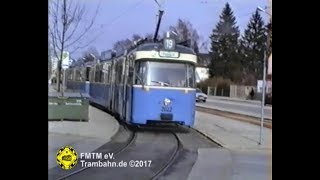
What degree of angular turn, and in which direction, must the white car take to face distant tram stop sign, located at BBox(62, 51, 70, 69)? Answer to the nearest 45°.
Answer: approximately 135° to its right

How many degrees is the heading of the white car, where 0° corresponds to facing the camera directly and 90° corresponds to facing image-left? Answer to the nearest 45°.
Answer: approximately 315°
